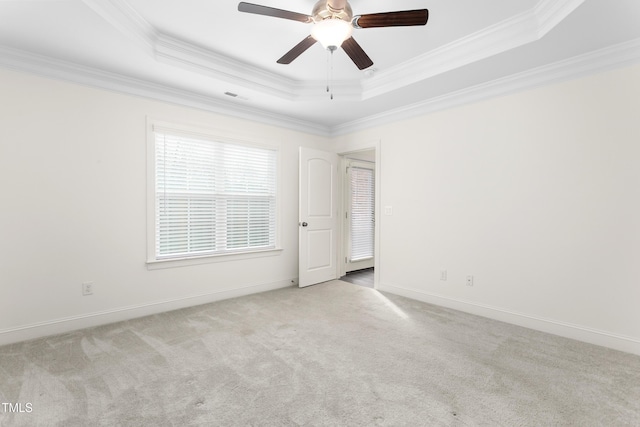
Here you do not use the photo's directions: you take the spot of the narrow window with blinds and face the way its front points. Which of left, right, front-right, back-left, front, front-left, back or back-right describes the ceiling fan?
front-right

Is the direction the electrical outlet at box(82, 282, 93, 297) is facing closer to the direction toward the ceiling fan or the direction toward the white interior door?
the ceiling fan

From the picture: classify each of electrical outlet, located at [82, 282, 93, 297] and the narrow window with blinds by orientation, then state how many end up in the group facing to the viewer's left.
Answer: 0

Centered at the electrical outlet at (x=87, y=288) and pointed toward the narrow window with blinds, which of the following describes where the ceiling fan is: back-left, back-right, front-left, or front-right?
front-right

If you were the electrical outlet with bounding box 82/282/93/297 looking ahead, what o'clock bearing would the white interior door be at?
The white interior door is roughly at 9 o'clock from the electrical outlet.

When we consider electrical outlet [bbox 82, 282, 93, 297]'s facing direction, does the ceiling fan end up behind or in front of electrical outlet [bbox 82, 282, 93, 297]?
in front

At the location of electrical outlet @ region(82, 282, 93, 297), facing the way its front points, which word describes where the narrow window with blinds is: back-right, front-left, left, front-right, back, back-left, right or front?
left

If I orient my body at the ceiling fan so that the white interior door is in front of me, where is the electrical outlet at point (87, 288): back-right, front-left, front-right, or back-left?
front-left

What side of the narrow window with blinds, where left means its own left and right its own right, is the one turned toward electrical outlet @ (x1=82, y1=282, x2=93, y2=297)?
right

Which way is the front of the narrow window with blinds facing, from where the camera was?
facing the viewer and to the right of the viewer

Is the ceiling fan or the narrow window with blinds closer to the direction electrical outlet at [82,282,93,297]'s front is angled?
the ceiling fan

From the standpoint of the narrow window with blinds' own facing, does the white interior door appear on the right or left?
on its right
